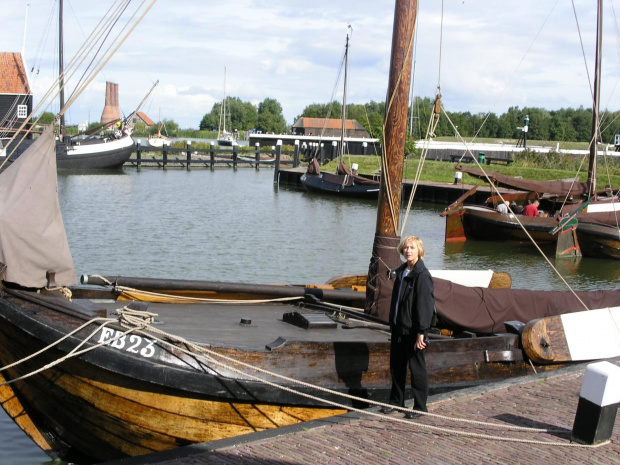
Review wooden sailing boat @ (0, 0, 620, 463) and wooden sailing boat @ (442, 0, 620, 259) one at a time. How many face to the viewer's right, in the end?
1

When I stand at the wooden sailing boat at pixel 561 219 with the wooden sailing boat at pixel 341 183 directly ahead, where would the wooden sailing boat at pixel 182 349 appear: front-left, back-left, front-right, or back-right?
back-left

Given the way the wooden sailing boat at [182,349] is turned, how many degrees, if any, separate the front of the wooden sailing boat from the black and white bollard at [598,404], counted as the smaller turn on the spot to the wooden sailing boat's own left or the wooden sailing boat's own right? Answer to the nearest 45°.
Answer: approximately 135° to the wooden sailing boat's own left

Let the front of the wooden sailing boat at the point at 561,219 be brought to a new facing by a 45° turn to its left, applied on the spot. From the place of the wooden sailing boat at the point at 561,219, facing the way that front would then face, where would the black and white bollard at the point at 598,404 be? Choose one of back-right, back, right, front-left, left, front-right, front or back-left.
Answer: back-right

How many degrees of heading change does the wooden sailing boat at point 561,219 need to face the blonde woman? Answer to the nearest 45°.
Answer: approximately 90° to its right

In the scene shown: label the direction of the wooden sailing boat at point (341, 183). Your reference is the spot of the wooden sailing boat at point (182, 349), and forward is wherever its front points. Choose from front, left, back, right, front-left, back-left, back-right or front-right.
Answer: back-right

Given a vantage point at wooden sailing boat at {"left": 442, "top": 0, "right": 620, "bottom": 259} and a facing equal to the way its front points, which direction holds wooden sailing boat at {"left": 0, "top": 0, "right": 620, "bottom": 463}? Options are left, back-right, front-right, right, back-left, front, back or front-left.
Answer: right

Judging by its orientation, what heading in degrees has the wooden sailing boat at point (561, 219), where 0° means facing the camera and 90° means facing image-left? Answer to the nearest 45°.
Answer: approximately 270°

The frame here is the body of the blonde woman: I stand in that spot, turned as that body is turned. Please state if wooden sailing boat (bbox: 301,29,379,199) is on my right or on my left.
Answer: on my right

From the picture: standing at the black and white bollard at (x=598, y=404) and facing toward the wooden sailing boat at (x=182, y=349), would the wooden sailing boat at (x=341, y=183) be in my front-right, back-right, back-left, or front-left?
front-right

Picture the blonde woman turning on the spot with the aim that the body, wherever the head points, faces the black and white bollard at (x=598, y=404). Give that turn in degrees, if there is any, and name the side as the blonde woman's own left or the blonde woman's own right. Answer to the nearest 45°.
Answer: approximately 135° to the blonde woman's own left
